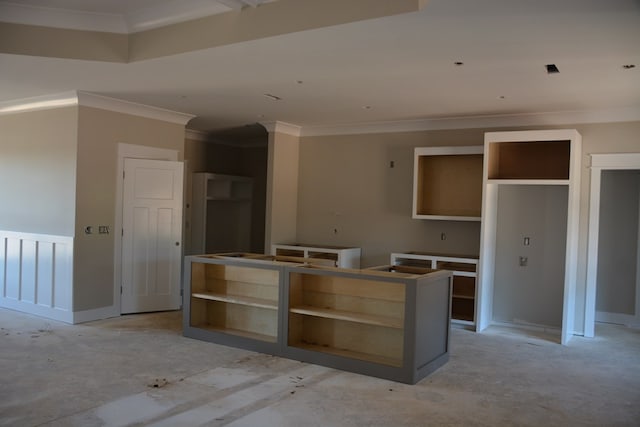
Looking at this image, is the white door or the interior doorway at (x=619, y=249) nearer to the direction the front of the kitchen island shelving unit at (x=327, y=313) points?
the white door

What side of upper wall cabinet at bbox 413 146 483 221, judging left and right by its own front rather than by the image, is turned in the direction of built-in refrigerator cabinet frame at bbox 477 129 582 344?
left

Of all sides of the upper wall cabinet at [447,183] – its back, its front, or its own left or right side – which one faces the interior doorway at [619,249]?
left

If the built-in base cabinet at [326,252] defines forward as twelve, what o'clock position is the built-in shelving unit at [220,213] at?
the built-in shelving unit at [220,213] is roughly at 3 o'clock from the built-in base cabinet at [326,252].

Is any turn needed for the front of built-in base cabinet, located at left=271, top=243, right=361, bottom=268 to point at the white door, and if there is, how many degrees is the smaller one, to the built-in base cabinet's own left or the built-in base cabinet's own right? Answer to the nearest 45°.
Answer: approximately 45° to the built-in base cabinet's own right

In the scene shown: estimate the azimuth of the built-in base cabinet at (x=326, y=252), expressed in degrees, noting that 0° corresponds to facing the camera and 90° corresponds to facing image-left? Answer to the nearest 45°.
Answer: approximately 45°

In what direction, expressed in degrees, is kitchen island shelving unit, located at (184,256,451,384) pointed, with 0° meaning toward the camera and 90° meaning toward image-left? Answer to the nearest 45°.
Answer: approximately 45°

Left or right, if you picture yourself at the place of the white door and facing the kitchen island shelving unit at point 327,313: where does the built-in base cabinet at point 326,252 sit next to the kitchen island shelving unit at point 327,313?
left
